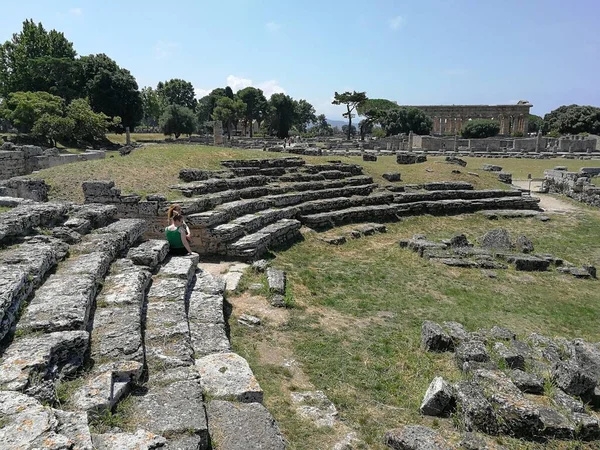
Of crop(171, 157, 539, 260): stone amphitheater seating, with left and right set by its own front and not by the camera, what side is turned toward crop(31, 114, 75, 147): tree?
back

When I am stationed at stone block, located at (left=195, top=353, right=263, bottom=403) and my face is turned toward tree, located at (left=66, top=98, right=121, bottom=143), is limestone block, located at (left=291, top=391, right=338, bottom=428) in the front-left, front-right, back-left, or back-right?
back-right

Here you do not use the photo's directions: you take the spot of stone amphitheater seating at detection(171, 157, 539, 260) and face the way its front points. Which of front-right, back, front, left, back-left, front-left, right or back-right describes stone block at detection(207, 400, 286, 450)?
front-right

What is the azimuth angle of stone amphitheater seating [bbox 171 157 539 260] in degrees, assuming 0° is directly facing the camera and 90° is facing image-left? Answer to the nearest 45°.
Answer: approximately 315°

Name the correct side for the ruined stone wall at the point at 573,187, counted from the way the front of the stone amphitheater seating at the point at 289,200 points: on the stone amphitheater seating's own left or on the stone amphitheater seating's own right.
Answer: on the stone amphitheater seating's own left

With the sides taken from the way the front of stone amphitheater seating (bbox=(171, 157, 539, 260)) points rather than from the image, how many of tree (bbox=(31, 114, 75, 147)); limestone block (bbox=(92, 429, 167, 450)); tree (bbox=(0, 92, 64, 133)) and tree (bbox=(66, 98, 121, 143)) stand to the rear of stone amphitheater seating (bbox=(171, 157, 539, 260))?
3

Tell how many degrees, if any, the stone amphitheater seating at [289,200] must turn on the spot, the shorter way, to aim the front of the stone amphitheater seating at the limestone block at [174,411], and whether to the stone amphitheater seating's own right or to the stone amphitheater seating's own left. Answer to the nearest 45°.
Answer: approximately 45° to the stone amphitheater seating's own right

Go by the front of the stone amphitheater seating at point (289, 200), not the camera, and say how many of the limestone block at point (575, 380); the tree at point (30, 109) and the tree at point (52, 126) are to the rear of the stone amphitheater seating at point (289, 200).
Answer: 2

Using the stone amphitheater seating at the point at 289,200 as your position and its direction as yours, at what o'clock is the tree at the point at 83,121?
The tree is roughly at 6 o'clock from the stone amphitheater seating.

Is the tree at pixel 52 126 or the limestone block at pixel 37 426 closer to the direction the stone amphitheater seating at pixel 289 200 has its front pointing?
the limestone block

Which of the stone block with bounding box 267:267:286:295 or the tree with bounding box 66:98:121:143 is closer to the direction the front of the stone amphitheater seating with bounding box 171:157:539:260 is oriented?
the stone block

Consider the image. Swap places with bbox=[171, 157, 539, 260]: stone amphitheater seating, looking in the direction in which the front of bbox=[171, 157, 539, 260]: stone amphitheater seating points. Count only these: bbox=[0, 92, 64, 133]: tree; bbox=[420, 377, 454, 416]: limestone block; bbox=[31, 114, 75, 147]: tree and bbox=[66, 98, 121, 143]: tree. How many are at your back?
3

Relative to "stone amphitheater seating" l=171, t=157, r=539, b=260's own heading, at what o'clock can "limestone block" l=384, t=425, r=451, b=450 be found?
The limestone block is roughly at 1 o'clock from the stone amphitheater seating.

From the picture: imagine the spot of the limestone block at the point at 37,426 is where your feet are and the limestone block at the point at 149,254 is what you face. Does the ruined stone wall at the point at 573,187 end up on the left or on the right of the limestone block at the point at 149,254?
right

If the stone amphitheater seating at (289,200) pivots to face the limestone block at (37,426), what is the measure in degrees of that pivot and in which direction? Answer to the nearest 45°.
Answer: approximately 45° to its right

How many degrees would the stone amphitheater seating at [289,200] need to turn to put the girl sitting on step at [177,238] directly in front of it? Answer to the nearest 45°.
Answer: approximately 45° to its right

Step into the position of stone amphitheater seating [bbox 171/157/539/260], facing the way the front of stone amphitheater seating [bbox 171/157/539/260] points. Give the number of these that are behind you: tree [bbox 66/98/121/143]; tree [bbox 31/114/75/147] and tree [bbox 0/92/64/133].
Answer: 3

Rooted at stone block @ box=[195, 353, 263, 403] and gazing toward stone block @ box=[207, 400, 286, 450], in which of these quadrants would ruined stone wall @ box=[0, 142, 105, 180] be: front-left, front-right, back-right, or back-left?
back-right

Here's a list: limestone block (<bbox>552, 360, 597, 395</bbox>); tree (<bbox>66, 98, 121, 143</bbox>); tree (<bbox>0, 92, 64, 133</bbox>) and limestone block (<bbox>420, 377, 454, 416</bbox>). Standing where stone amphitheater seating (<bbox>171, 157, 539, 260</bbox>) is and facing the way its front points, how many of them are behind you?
2

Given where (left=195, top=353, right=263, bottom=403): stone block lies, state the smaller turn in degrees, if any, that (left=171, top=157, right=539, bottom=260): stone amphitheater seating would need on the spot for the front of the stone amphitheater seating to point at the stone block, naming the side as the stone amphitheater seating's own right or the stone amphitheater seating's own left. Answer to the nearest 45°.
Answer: approximately 45° to the stone amphitheater seating's own right
